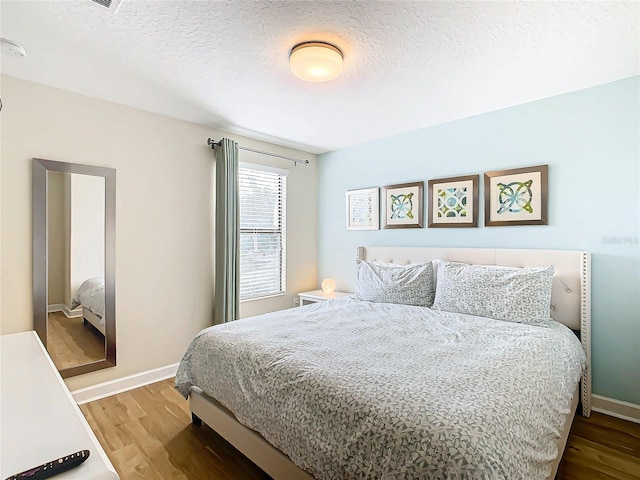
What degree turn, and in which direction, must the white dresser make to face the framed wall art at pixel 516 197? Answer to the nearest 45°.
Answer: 0° — it already faces it

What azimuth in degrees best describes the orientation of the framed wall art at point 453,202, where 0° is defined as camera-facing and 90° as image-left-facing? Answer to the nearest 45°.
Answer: approximately 45°

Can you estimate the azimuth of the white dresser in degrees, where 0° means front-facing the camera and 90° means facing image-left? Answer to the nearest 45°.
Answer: approximately 270°

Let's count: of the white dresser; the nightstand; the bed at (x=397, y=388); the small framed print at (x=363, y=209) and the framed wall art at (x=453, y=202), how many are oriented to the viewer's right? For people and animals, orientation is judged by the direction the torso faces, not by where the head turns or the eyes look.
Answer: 1

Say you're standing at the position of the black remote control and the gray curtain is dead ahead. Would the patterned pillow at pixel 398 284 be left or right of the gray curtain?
right

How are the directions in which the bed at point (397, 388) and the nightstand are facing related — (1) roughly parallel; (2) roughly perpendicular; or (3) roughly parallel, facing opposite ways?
roughly parallel

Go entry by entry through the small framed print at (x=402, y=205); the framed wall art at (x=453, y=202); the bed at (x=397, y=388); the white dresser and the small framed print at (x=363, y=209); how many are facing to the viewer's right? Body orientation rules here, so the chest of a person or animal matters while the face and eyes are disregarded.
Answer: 1

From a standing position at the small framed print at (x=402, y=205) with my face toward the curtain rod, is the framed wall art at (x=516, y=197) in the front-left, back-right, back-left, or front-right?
back-left

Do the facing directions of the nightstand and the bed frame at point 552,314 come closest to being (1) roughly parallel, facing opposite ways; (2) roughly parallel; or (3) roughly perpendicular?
roughly parallel

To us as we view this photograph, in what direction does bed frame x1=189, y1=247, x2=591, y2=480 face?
facing the viewer and to the left of the viewer

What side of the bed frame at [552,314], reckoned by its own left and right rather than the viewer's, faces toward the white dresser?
front

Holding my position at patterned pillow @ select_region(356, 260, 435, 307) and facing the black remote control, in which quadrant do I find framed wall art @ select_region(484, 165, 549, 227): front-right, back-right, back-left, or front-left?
back-left

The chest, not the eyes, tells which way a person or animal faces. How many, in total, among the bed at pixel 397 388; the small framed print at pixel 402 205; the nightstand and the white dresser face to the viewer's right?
1

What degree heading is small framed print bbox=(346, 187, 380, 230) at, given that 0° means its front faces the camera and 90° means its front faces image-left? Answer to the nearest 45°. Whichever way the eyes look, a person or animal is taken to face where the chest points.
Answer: approximately 45°

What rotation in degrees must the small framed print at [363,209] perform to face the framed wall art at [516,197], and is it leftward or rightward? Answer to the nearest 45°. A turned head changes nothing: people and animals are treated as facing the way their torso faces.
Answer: approximately 90° to its left
